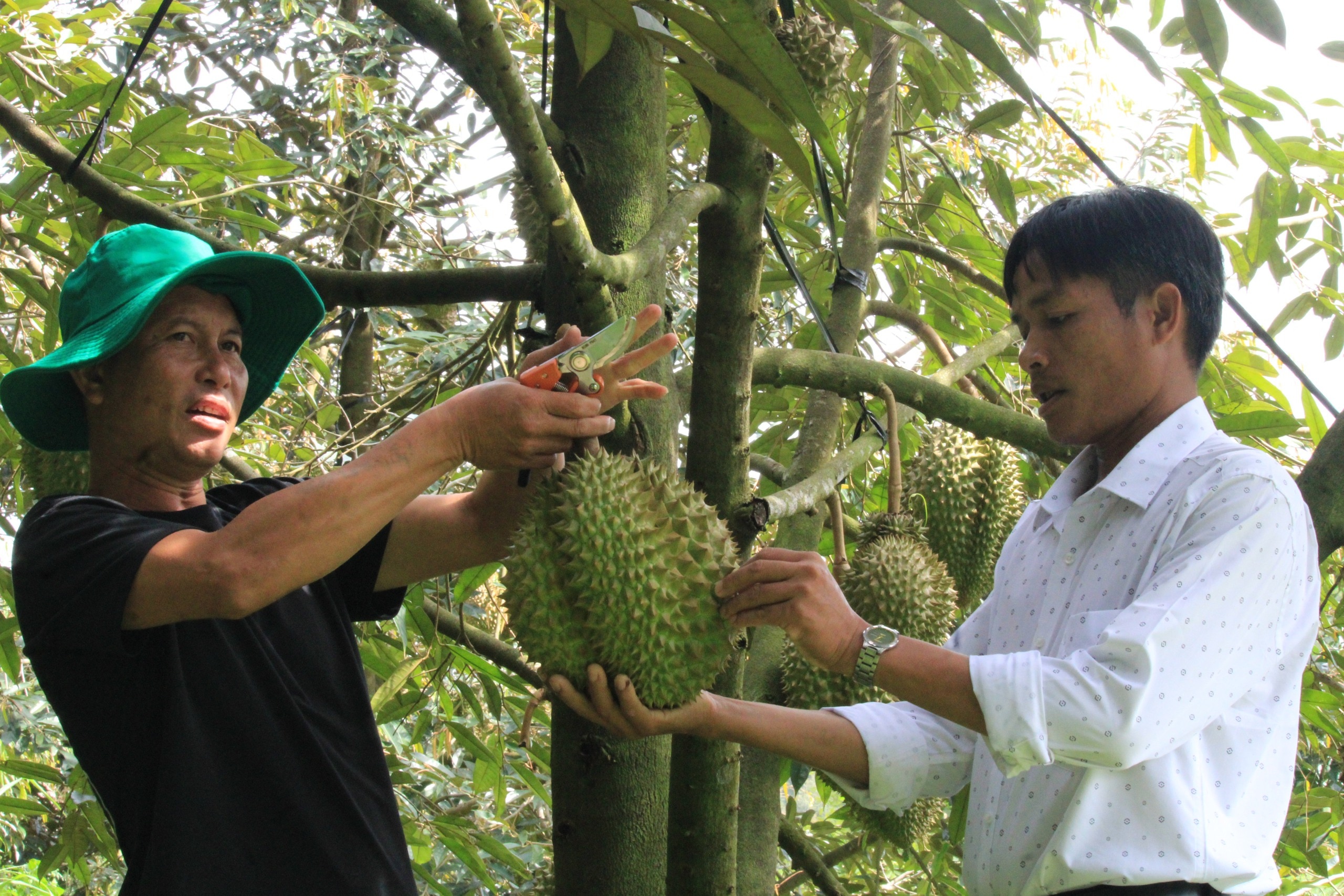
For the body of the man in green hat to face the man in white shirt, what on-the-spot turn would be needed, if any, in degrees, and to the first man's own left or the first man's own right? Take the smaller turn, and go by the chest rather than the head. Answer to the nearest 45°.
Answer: approximately 45° to the first man's own left

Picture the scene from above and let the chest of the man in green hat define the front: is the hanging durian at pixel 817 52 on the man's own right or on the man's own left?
on the man's own left

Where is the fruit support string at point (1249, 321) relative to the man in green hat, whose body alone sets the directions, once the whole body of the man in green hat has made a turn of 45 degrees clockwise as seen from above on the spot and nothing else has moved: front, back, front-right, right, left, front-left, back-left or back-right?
left

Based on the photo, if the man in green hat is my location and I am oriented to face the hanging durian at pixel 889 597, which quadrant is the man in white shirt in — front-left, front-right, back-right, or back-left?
front-right

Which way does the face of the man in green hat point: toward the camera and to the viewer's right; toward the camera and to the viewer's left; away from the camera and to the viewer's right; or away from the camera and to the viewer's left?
toward the camera and to the viewer's right

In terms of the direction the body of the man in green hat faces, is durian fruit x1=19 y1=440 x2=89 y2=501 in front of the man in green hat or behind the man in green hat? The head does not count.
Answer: behind
